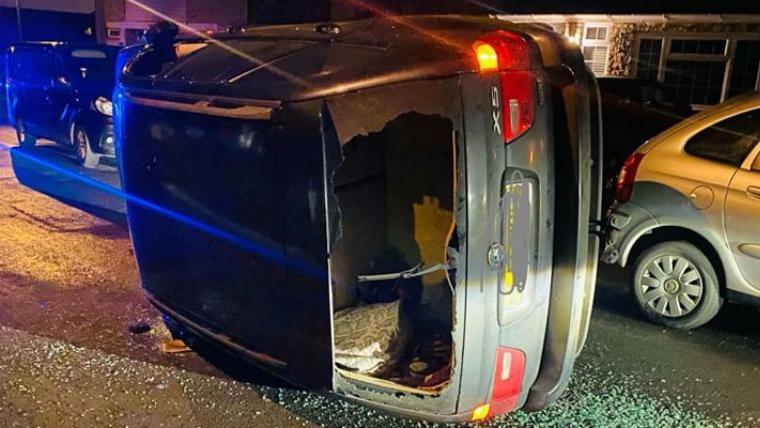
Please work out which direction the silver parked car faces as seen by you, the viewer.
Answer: facing to the right of the viewer

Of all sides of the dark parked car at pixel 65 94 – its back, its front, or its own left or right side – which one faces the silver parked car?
front

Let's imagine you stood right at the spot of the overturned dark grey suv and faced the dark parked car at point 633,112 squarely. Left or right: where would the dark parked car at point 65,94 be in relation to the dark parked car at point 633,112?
left

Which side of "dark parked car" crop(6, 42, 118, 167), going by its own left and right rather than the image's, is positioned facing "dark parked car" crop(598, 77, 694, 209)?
front

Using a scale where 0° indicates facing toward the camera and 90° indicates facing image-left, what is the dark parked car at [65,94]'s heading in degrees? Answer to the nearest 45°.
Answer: approximately 315°

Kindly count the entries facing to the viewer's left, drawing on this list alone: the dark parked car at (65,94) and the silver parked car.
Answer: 0

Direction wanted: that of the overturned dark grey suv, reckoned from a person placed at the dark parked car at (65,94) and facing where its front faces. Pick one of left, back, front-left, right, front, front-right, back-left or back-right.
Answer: front-right
